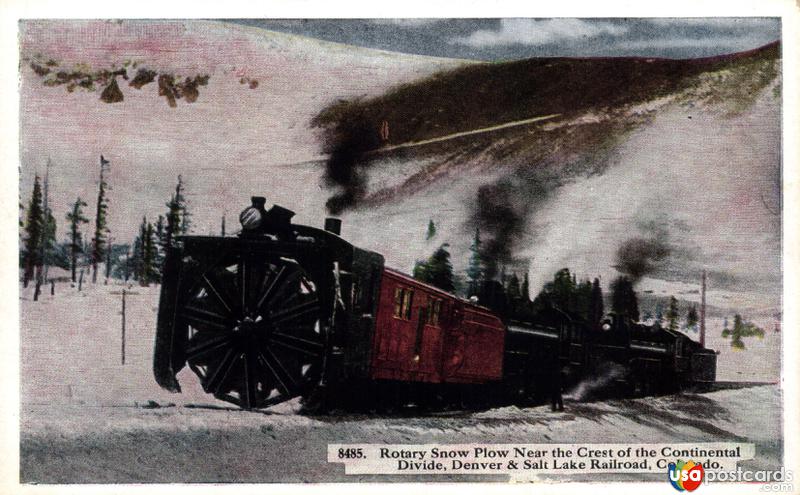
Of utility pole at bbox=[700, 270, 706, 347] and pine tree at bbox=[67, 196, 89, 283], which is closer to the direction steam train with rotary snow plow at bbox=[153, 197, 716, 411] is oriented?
the pine tree

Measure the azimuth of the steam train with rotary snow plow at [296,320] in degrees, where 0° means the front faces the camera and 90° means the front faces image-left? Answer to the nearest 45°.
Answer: approximately 45°

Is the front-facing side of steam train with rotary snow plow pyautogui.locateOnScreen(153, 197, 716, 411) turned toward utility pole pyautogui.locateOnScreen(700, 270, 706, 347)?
no

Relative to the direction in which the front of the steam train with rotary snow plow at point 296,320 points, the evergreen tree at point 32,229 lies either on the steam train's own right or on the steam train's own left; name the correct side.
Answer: on the steam train's own right

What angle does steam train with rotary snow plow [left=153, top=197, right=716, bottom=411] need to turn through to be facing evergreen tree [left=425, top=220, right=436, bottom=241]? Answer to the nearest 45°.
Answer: approximately 180°

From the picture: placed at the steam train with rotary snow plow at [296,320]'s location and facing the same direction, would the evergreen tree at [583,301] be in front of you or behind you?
behind

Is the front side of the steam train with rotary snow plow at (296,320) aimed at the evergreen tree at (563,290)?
no

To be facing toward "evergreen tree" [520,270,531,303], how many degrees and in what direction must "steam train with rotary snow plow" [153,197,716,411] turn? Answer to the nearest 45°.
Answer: approximately 180°

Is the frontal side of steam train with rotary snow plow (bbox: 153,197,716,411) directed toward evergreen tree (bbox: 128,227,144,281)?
no

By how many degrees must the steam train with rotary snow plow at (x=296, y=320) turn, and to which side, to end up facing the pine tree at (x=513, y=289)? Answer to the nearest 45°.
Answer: approximately 180°

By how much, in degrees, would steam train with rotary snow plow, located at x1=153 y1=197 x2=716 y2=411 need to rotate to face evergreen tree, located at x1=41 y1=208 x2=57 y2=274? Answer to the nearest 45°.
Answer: approximately 45° to its right

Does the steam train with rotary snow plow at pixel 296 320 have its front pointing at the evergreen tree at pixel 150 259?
no

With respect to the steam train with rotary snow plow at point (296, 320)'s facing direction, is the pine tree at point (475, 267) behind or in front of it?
behind
